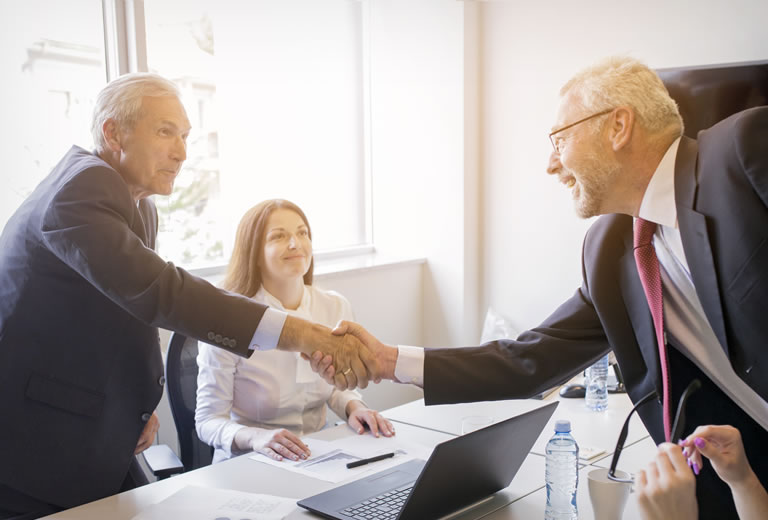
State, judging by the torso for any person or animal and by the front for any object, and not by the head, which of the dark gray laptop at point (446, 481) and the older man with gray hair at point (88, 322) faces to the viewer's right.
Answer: the older man with gray hair

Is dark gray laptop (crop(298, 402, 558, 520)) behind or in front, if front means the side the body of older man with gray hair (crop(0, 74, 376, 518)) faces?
in front

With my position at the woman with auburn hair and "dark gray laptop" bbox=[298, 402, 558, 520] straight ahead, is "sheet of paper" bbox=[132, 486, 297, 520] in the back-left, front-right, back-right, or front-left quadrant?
front-right

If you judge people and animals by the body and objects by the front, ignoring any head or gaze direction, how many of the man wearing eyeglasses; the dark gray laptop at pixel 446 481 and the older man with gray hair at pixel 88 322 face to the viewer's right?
1

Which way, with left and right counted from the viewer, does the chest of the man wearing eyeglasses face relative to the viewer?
facing the viewer and to the left of the viewer

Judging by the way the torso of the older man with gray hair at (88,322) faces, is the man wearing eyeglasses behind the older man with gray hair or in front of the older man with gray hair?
in front

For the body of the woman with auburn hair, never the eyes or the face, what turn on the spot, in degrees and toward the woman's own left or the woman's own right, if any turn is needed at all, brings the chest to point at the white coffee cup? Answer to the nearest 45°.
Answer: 0° — they already face it

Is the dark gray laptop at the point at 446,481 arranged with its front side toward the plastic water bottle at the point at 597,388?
no

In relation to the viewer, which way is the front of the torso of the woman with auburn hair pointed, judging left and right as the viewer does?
facing the viewer and to the right of the viewer

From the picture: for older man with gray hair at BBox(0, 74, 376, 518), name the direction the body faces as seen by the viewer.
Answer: to the viewer's right

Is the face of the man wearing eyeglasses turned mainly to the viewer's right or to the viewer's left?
to the viewer's left
